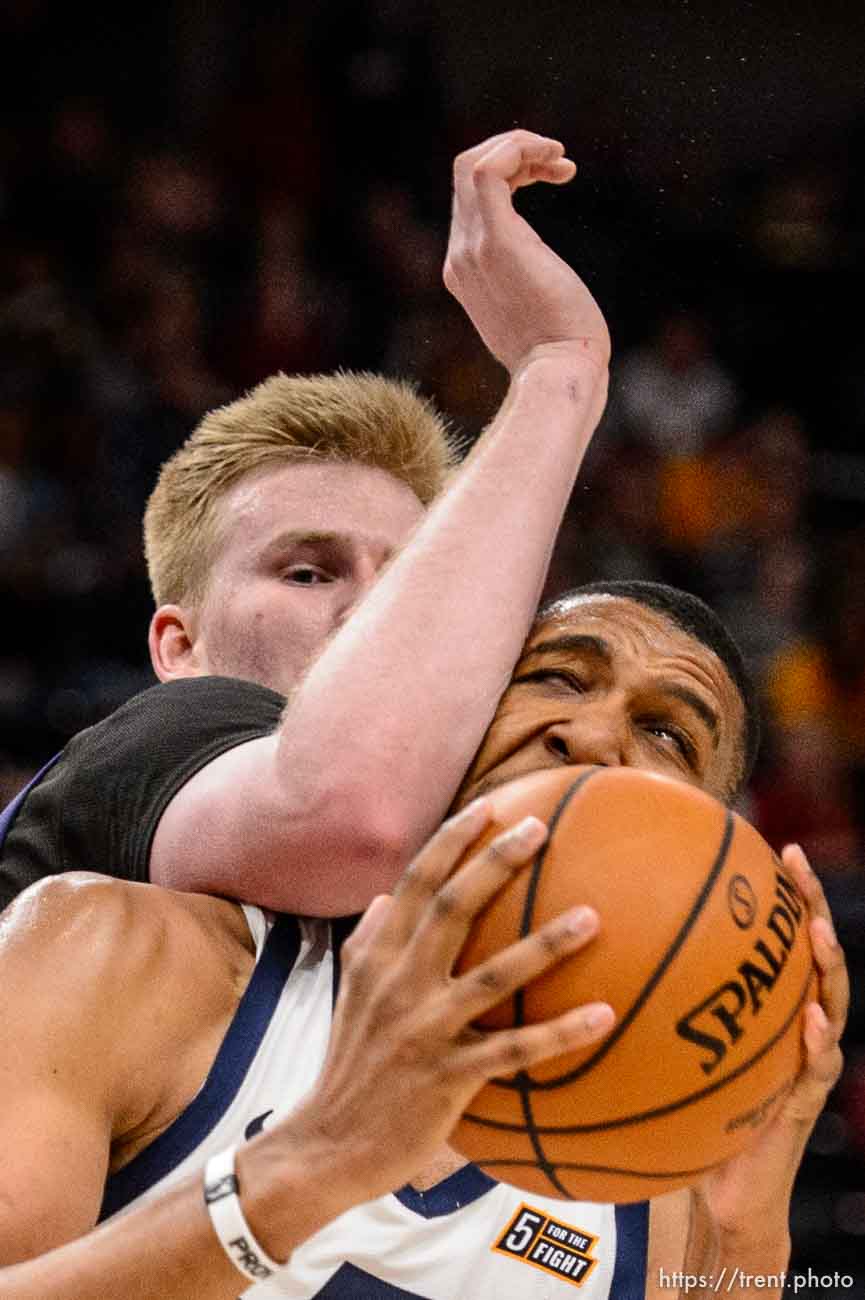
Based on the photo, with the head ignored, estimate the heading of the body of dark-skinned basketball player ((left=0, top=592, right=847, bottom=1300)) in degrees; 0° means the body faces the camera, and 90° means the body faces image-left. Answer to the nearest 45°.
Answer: approximately 0°

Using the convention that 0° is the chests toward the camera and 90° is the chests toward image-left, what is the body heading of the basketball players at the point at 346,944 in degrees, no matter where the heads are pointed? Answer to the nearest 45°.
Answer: approximately 315°
